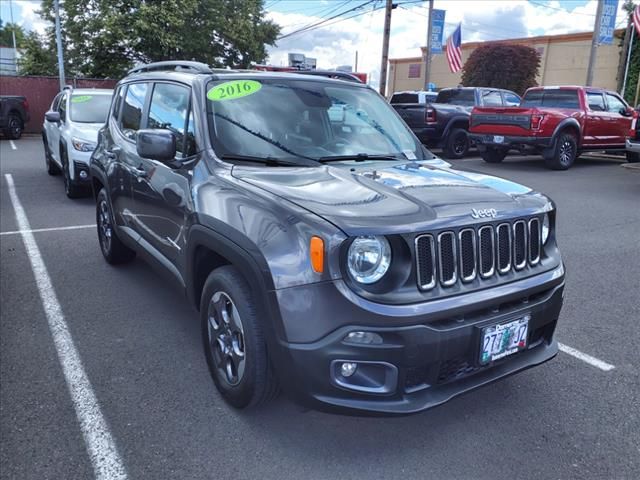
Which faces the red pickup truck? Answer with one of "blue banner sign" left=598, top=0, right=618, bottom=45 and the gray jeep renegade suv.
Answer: the blue banner sign

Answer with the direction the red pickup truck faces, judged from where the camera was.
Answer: facing away from the viewer and to the right of the viewer

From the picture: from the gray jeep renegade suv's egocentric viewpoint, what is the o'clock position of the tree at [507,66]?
The tree is roughly at 8 o'clock from the gray jeep renegade suv.

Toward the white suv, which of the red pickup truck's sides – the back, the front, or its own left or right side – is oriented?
back

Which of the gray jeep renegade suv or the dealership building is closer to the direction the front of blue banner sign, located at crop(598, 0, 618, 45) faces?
the gray jeep renegade suv

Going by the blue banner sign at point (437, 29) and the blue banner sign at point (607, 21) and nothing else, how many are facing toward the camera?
2

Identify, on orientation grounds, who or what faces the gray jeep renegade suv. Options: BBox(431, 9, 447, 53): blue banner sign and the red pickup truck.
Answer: the blue banner sign

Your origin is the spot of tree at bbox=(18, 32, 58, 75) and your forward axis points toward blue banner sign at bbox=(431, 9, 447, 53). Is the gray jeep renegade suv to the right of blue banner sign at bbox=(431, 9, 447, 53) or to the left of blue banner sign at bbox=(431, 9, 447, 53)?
right

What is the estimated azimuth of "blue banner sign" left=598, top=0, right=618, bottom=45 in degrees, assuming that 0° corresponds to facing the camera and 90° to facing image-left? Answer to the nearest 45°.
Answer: approximately 0°

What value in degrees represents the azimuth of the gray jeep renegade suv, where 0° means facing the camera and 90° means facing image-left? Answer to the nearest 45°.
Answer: approximately 315°

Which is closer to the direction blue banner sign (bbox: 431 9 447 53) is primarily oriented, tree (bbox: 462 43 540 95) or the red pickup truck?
the red pickup truck

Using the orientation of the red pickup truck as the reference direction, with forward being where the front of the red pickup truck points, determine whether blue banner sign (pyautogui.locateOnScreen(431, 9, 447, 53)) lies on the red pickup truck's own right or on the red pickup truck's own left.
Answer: on the red pickup truck's own left

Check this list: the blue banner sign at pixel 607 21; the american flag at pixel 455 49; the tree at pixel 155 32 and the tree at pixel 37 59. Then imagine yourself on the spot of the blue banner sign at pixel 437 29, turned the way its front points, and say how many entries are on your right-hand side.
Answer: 2

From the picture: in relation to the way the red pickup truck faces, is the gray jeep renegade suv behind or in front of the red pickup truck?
behind

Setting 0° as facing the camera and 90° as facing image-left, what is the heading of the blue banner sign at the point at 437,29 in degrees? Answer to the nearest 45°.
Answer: approximately 0°
